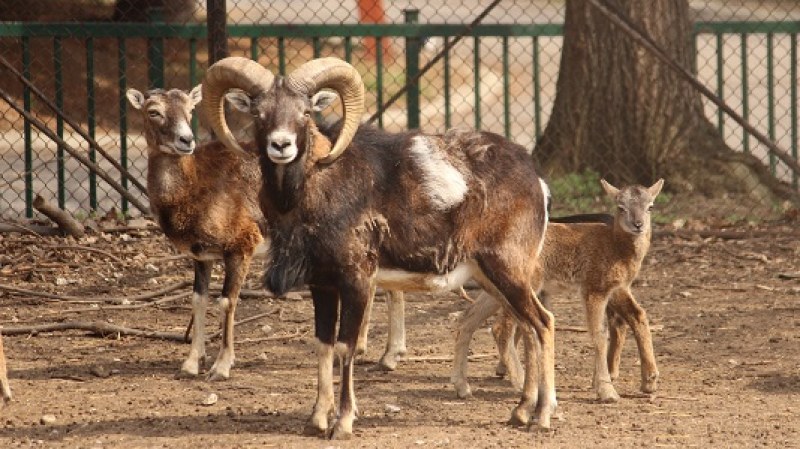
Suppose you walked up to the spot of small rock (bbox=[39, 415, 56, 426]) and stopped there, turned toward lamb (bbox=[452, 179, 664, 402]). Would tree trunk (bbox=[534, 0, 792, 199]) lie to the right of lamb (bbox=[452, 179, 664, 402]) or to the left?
left

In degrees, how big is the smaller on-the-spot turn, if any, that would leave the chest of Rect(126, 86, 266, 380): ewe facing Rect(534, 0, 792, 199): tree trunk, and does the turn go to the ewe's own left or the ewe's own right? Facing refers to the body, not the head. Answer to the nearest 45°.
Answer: approximately 180°

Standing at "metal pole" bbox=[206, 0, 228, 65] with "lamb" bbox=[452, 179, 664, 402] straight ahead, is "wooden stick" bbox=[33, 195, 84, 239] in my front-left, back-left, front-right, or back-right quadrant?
back-right

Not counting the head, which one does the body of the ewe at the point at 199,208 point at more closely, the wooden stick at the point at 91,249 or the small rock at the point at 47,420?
the small rock

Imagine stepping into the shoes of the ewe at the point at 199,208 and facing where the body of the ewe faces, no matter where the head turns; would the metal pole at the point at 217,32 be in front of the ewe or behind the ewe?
behind

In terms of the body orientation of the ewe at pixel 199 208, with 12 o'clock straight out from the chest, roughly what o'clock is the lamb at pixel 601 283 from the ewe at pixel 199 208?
the lamb at pixel 601 283 is roughly at 8 o'clock from the ewe at pixel 199 208.

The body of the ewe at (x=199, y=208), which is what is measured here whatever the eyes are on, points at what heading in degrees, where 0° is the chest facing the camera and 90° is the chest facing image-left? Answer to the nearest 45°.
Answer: approximately 45°

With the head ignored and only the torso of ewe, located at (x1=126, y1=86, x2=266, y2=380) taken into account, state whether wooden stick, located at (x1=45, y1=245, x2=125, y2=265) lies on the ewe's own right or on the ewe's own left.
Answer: on the ewe's own right

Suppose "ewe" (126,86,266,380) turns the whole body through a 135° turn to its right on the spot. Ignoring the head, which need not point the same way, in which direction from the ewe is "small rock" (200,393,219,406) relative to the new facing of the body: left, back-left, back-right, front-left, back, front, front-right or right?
back

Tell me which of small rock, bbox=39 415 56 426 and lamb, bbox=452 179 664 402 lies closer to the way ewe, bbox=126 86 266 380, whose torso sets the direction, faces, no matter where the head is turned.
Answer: the small rock
